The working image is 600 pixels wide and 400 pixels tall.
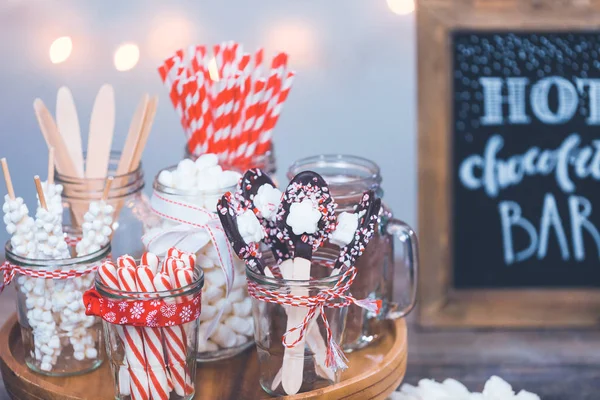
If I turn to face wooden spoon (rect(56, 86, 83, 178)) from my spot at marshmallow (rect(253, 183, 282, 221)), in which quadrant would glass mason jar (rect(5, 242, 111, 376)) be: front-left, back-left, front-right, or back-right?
front-left

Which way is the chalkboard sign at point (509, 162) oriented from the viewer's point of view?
toward the camera

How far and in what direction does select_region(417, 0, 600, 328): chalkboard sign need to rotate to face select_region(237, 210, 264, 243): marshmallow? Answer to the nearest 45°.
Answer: approximately 45° to its right

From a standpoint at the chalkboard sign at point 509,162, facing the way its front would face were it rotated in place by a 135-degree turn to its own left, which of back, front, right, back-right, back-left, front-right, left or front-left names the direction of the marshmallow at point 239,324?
back

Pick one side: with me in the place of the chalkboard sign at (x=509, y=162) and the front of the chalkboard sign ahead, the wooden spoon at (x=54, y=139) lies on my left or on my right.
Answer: on my right

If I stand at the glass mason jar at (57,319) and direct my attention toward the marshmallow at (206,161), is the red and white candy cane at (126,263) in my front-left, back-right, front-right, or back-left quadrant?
front-right

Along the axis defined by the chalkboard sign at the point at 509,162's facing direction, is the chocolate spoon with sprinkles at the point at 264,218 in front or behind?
in front

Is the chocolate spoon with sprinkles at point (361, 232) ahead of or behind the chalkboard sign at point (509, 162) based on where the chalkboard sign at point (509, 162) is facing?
ahead

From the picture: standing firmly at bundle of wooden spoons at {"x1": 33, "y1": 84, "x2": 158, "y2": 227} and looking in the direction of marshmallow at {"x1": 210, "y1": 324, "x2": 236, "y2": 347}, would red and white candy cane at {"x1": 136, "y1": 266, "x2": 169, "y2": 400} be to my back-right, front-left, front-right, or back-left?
front-right

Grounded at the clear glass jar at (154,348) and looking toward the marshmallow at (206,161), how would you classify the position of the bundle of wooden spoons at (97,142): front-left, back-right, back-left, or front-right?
front-left

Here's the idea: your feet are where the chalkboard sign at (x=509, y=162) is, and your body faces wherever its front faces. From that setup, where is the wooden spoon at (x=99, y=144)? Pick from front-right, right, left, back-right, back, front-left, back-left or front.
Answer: front-right

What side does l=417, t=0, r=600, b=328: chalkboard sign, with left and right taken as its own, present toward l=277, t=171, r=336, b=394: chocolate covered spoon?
front

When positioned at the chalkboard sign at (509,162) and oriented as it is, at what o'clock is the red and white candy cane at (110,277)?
The red and white candy cane is roughly at 1 o'clock from the chalkboard sign.

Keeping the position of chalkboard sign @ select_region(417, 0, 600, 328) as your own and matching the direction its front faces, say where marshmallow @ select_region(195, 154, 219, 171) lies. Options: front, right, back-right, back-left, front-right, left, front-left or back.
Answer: front-right

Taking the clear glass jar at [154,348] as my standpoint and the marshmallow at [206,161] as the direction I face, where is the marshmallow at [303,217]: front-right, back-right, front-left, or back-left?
front-right
